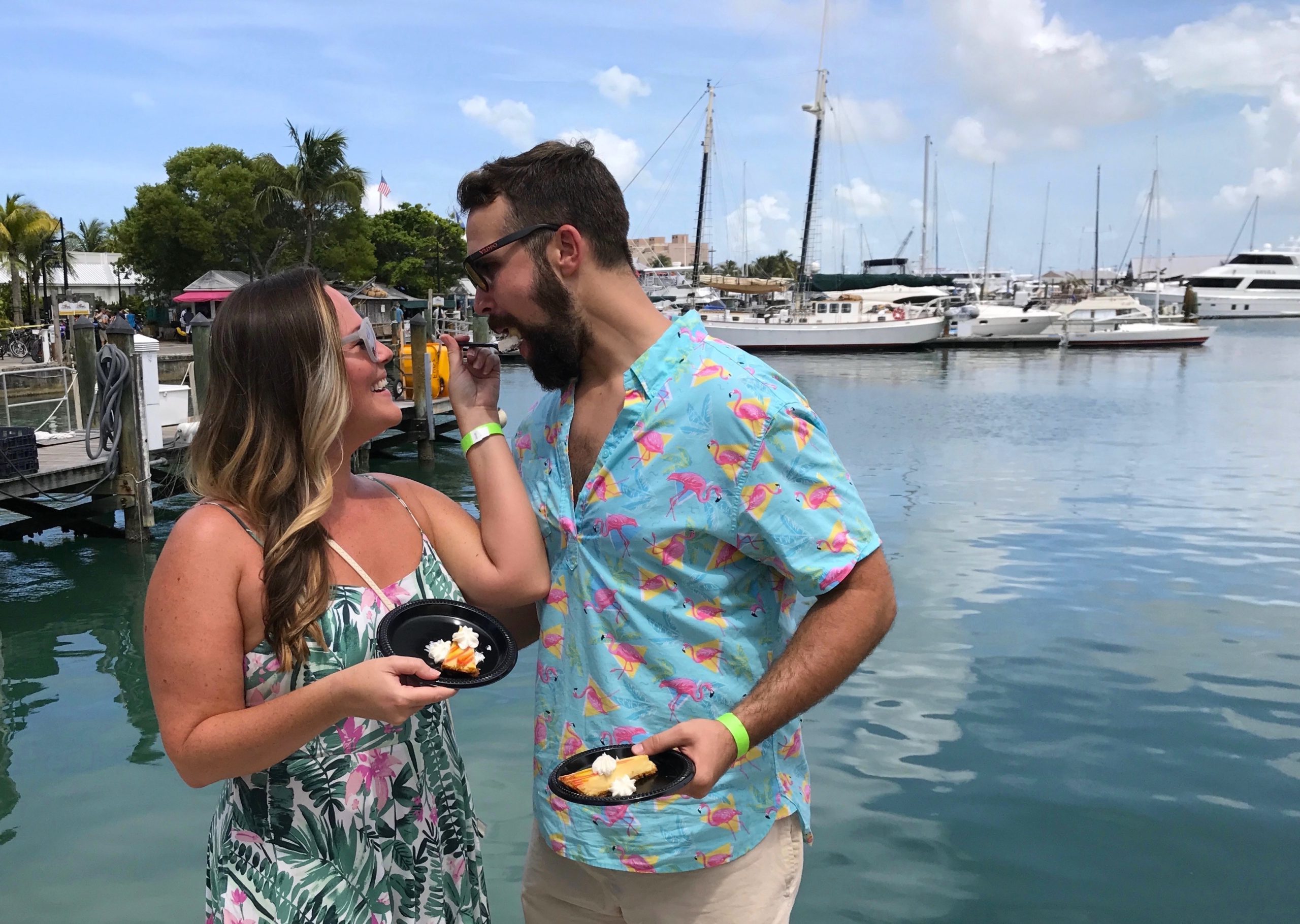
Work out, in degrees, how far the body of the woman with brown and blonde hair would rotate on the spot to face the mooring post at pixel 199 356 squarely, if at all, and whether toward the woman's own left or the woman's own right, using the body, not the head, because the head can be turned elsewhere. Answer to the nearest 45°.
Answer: approximately 135° to the woman's own left

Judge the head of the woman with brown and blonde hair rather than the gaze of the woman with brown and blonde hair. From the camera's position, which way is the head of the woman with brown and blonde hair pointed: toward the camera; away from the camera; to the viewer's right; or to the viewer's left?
to the viewer's right

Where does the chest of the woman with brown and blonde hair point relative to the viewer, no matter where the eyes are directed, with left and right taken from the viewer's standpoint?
facing the viewer and to the right of the viewer

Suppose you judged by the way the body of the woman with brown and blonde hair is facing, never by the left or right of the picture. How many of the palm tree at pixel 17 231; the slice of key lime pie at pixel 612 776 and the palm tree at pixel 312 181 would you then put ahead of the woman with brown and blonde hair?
1

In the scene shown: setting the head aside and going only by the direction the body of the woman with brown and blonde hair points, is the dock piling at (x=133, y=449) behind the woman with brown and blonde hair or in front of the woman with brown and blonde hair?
behind

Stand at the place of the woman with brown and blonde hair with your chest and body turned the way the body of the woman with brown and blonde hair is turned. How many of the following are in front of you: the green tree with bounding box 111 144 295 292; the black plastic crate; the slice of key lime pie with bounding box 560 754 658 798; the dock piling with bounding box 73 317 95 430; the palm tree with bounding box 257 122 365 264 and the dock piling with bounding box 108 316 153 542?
1

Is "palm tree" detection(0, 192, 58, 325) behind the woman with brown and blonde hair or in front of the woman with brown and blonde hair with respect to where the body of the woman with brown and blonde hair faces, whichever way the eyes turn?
behind

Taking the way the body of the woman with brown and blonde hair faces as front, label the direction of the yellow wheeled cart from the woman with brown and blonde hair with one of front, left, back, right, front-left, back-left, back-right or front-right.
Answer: back-left

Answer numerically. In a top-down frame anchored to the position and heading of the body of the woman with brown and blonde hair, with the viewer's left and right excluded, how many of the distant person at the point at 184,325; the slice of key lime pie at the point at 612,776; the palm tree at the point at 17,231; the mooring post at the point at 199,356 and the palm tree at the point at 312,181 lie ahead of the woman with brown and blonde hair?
1

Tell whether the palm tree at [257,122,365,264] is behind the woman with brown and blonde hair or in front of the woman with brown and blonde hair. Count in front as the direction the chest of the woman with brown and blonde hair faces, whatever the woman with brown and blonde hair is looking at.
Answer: behind

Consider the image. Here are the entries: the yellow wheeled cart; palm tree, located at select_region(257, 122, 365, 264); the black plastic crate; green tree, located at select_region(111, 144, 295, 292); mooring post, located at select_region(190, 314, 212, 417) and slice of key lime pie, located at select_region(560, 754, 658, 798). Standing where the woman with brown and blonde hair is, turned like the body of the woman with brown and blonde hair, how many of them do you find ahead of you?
1

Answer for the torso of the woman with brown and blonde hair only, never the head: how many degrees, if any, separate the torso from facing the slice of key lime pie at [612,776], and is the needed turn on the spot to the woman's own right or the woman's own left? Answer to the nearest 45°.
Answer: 0° — they already face it

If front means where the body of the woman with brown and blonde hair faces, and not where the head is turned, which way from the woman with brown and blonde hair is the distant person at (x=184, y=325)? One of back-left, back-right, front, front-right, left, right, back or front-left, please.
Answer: back-left

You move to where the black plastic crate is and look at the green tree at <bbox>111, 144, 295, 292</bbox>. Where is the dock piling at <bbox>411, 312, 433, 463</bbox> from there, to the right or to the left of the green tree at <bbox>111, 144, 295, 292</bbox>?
right
